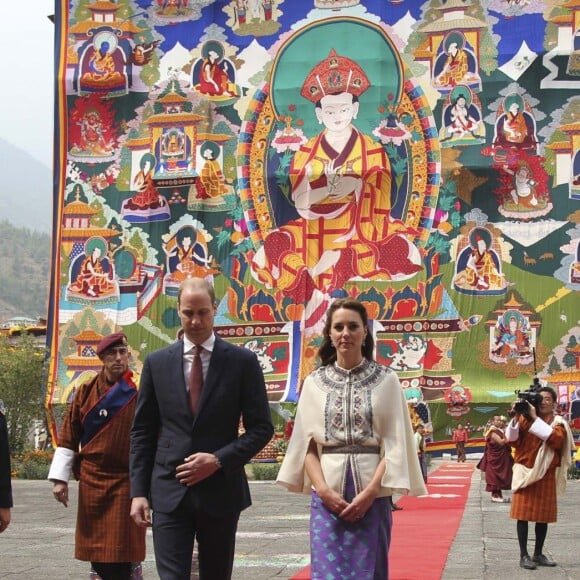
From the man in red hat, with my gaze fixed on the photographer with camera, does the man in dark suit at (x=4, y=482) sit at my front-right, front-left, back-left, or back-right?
back-right

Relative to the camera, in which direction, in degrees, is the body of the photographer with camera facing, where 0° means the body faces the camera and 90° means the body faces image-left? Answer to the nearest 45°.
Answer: approximately 45°

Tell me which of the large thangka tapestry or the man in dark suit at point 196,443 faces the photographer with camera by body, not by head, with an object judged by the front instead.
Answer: the large thangka tapestry

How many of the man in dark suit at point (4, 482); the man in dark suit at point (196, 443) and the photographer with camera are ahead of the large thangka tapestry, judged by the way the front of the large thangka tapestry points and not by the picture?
3

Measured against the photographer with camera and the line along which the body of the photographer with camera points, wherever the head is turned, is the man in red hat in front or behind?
in front

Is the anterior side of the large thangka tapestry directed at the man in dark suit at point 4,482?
yes

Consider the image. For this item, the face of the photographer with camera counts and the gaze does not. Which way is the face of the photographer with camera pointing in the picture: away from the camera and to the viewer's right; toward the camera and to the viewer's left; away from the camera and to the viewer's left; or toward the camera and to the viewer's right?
toward the camera and to the viewer's left

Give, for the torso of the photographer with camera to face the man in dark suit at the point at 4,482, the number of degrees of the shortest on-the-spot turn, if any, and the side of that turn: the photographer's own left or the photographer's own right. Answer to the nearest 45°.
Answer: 0° — they already face them

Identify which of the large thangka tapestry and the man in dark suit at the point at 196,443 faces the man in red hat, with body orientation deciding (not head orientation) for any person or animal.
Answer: the large thangka tapestry

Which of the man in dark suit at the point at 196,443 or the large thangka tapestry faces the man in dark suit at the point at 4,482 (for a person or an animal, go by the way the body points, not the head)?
the large thangka tapestry

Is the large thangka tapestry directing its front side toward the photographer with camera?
yes

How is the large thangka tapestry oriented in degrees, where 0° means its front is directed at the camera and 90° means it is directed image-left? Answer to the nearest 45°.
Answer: approximately 0°

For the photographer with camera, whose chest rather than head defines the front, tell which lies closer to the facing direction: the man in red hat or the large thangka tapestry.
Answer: the man in red hat

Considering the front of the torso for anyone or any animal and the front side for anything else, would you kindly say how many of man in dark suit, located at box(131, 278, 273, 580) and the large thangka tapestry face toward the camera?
2
